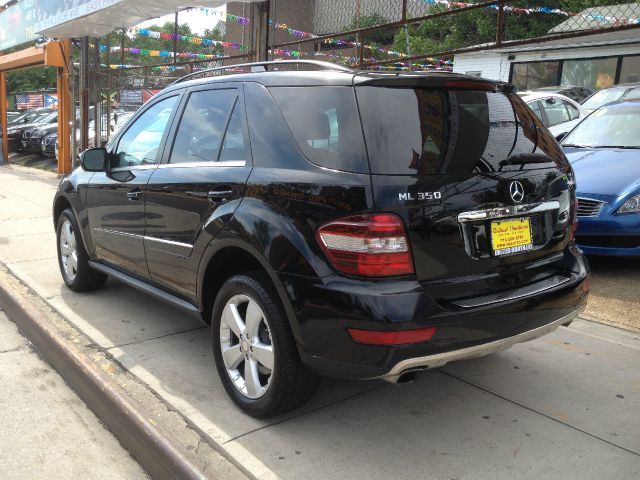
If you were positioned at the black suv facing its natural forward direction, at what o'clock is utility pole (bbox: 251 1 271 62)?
The utility pole is roughly at 1 o'clock from the black suv.

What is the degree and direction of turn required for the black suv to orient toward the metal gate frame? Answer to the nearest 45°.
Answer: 0° — it already faces it

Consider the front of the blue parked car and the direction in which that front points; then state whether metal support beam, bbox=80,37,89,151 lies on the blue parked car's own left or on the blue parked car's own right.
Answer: on the blue parked car's own right

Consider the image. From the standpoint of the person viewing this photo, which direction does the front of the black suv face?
facing away from the viewer and to the left of the viewer
